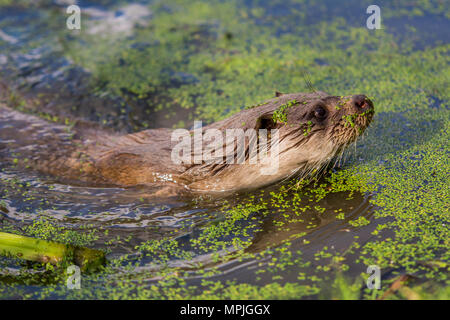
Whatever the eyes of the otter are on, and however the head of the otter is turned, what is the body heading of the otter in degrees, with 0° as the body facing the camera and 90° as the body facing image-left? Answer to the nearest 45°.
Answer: approximately 270°

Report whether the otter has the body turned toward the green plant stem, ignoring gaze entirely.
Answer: no
